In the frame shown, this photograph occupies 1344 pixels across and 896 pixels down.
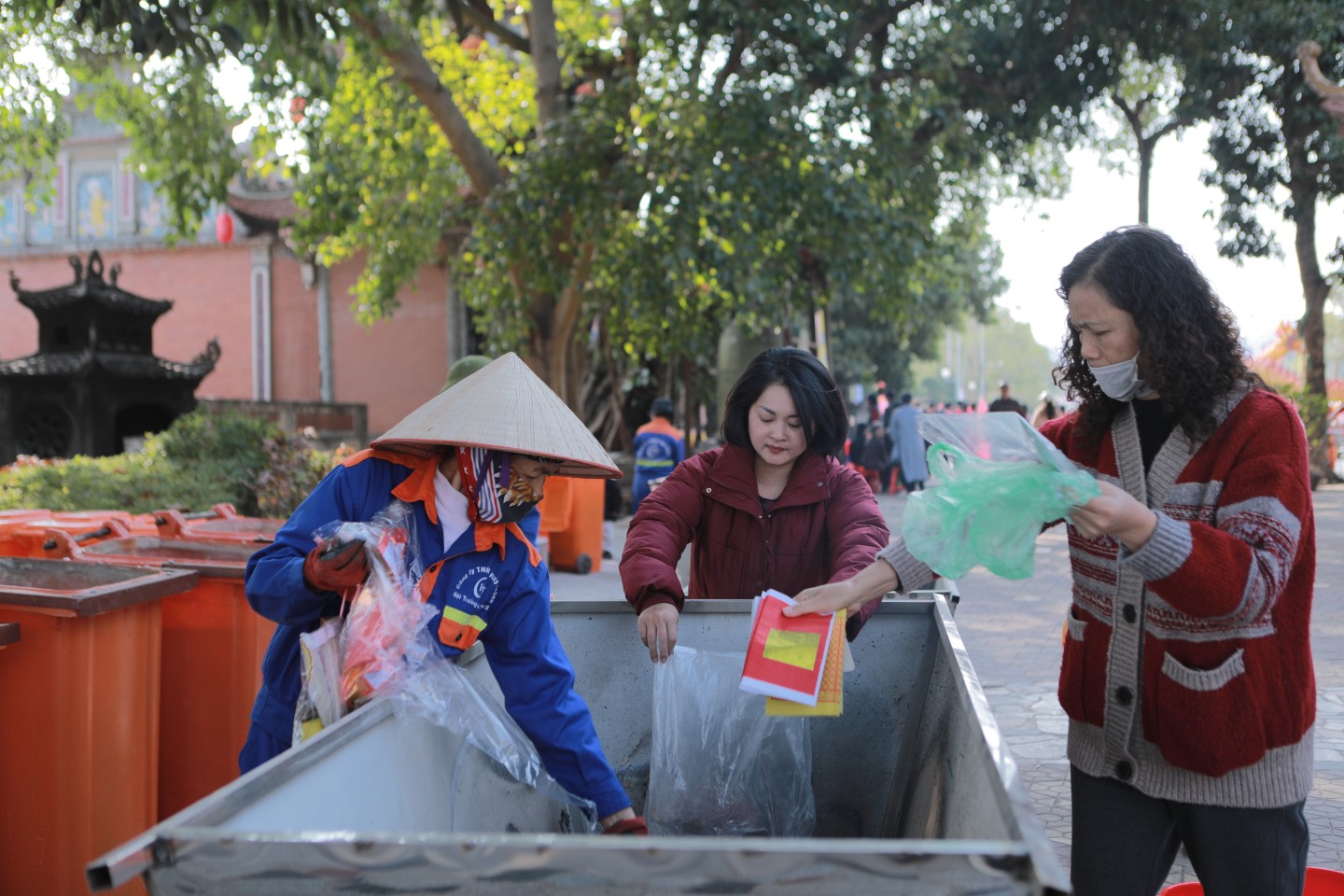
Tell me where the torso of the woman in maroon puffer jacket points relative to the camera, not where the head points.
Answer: toward the camera

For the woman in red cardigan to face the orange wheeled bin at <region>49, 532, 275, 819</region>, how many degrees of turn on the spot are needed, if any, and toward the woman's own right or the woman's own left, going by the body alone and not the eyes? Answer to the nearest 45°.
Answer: approximately 45° to the woman's own right

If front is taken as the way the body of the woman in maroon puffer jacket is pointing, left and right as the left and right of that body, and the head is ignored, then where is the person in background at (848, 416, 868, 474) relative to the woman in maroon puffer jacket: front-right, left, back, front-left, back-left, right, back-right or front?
back

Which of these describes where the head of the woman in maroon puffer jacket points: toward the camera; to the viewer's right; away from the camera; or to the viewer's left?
toward the camera

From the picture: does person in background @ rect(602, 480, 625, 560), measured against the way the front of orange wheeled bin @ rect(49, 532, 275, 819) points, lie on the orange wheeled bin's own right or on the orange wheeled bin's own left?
on the orange wheeled bin's own left

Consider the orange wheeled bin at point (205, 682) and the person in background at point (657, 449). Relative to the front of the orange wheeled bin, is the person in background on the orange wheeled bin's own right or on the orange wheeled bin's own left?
on the orange wheeled bin's own left

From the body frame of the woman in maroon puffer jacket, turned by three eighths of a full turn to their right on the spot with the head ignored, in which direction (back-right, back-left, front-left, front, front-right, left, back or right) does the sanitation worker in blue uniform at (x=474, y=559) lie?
left

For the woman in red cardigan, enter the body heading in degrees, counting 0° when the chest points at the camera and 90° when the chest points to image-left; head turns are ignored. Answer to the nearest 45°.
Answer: approximately 45°

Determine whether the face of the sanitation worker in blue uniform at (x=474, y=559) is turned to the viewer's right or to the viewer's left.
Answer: to the viewer's right
